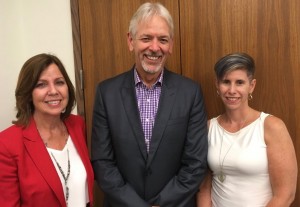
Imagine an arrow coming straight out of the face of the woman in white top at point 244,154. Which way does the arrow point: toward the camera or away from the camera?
toward the camera

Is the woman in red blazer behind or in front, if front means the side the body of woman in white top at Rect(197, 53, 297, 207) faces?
in front

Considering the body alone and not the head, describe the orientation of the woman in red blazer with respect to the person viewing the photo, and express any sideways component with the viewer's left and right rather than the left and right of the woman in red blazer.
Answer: facing the viewer and to the right of the viewer

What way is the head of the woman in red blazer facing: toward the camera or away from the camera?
toward the camera

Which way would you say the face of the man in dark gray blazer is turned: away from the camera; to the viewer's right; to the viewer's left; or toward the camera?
toward the camera

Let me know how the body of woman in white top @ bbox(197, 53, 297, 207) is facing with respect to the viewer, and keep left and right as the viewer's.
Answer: facing the viewer and to the left of the viewer

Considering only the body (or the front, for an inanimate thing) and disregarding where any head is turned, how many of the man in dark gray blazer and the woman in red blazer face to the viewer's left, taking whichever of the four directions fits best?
0

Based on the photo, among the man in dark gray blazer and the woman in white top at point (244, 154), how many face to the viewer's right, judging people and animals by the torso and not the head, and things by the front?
0

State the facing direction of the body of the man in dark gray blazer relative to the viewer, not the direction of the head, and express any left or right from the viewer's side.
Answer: facing the viewer
